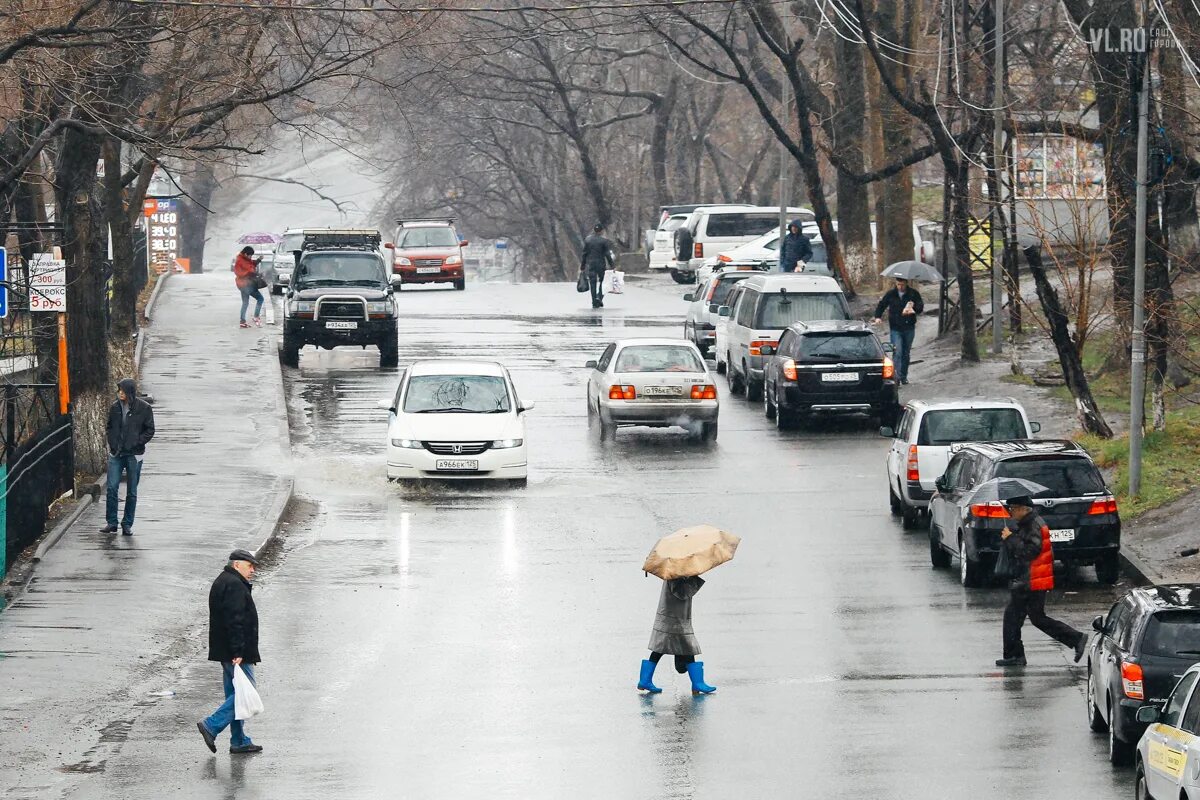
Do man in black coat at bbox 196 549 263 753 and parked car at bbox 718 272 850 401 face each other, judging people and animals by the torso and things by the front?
no

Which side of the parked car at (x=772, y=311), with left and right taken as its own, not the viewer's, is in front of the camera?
back

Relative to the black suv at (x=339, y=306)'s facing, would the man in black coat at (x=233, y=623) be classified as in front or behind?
in front

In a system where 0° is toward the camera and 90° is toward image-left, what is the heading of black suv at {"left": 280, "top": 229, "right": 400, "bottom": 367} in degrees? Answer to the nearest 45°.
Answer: approximately 0°

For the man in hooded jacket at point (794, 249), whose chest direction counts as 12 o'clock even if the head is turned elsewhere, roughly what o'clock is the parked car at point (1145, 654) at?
The parked car is roughly at 12 o'clock from the man in hooded jacket.

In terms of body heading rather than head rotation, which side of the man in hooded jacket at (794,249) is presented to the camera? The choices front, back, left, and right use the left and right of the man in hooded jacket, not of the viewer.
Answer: front

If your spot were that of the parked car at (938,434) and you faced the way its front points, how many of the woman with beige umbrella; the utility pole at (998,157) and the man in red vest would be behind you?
2

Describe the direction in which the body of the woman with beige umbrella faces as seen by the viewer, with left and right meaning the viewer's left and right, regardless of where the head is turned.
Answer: facing to the right of the viewer

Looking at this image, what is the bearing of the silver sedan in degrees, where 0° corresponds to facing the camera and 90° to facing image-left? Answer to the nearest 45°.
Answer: approximately 180°

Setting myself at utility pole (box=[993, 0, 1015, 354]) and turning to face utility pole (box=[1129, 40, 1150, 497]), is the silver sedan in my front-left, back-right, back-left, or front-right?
front-right

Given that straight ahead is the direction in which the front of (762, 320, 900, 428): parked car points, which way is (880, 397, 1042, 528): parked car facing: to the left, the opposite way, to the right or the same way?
the same way

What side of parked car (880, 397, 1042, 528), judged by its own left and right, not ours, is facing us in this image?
back

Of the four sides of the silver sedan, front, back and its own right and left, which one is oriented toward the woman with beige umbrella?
back

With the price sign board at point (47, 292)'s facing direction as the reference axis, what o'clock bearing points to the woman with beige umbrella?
The woman with beige umbrella is roughly at 11 o'clock from the price sign board.

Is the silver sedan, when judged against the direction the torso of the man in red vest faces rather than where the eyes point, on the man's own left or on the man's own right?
on the man's own right

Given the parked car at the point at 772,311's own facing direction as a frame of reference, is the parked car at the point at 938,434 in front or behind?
behind

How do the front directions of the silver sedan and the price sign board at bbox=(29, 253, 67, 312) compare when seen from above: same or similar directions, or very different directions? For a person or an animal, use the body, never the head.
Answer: very different directions

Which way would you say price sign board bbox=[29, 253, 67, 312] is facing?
toward the camera

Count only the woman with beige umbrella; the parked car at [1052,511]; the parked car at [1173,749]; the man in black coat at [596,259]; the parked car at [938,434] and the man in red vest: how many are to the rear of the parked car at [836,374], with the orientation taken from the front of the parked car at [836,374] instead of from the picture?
5

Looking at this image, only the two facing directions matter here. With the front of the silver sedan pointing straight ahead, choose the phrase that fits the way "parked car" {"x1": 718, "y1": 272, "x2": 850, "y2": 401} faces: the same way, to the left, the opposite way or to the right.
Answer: the same way

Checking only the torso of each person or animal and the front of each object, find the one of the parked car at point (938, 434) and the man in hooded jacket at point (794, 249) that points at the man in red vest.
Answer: the man in hooded jacket

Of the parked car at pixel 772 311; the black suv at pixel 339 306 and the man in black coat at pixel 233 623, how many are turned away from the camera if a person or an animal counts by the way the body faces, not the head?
1

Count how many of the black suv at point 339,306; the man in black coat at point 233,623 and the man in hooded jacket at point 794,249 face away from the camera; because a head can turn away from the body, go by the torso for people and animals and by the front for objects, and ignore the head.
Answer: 0
